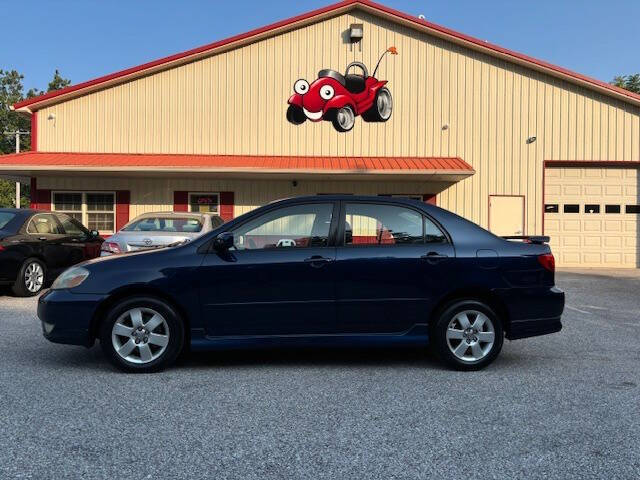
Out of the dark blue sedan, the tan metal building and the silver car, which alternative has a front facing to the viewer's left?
the dark blue sedan

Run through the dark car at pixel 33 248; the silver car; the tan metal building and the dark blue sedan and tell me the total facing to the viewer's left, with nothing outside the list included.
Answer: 1

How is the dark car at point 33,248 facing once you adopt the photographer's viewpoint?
facing away from the viewer and to the right of the viewer

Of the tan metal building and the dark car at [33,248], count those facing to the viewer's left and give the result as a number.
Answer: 0

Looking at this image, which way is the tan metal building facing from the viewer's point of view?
toward the camera

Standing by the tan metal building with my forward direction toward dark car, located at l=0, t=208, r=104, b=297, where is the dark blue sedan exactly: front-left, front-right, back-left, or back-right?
front-left

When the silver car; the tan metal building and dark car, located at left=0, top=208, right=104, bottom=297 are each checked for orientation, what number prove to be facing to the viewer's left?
0

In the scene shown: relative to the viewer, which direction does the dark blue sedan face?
to the viewer's left

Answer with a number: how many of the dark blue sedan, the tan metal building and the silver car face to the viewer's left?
1
